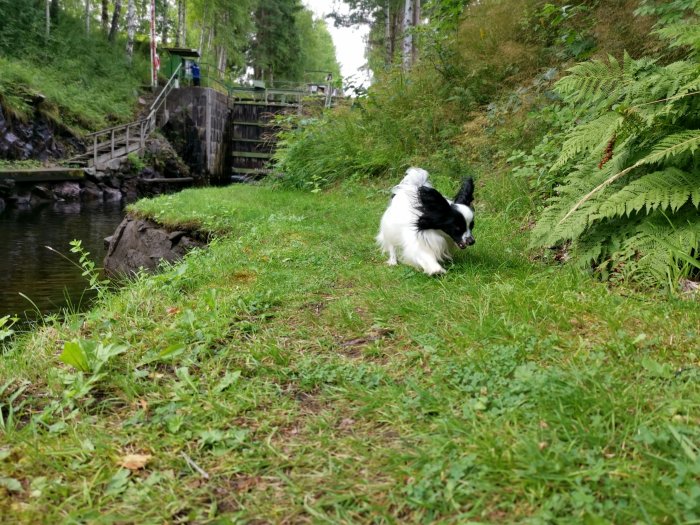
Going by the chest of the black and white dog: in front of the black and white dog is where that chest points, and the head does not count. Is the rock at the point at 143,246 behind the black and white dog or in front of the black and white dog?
behind

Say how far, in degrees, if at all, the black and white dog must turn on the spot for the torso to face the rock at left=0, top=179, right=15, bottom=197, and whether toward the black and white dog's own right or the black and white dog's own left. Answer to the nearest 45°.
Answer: approximately 180°

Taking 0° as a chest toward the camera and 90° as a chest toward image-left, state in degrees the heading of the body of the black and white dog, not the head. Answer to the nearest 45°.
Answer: approximately 315°

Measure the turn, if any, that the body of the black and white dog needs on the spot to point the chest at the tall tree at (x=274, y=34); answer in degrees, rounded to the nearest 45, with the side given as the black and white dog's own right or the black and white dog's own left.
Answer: approximately 135° to the black and white dog's own left

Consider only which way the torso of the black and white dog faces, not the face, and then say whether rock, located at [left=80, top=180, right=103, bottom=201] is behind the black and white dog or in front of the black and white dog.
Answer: behind

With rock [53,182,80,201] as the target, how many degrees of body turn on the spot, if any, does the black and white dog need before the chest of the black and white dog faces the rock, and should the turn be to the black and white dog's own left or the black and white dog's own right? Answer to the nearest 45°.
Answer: approximately 180°

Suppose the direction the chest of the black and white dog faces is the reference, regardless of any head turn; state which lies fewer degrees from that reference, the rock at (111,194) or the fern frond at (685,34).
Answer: the fern frond

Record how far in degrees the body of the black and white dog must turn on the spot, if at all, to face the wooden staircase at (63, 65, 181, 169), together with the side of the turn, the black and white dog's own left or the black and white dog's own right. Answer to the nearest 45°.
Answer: approximately 180°

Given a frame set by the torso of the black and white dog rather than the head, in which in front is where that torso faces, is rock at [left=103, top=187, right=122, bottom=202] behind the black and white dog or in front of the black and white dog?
behind

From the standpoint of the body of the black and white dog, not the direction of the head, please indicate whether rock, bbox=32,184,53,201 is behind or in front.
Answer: behind
